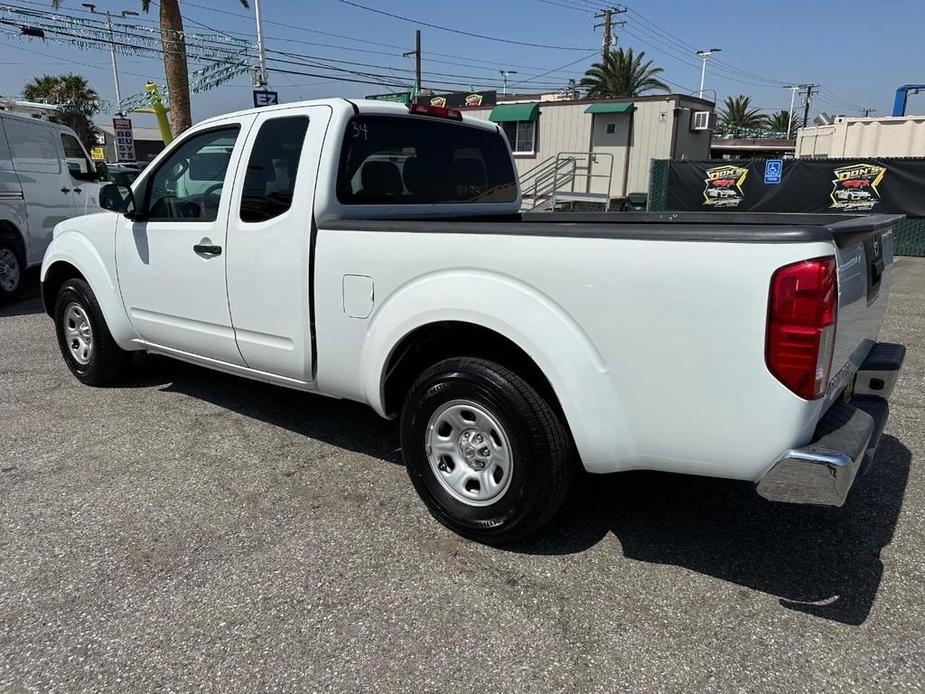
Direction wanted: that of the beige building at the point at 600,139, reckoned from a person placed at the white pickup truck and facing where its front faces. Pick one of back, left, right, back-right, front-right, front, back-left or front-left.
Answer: front-right

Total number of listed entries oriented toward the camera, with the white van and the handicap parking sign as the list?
1

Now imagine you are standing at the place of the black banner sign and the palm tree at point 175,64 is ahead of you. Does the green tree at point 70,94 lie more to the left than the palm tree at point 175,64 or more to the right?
right

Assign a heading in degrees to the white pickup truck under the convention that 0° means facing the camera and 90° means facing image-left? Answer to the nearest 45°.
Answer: approximately 135°

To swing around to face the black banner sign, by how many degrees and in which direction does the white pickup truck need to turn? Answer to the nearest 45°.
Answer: approximately 90° to its right

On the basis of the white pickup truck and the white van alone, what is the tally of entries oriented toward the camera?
0

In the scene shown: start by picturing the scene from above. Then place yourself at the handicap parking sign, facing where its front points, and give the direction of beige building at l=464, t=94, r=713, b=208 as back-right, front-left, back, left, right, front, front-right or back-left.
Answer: back-right

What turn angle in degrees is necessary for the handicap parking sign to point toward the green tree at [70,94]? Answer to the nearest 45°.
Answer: approximately 90° to its right

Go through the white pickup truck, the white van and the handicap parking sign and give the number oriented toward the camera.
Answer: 1

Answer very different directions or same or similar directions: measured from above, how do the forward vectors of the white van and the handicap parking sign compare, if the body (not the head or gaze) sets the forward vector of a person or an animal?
very different directions

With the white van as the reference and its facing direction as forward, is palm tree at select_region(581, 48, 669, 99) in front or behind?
in front

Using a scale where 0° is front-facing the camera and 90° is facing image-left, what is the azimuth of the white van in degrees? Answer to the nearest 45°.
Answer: approximately 225°

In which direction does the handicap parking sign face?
toward the camera

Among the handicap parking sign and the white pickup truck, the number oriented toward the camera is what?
1

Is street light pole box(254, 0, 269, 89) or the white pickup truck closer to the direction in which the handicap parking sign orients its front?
the white pickup truck

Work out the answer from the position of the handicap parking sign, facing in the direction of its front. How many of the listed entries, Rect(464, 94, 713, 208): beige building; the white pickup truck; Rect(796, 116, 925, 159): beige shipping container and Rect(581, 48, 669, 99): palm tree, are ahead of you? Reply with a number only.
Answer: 1

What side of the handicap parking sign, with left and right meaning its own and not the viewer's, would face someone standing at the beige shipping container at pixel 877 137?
back
